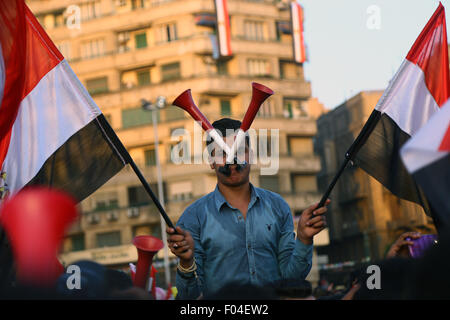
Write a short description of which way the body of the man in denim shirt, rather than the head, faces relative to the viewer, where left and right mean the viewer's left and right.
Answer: facing the viewer

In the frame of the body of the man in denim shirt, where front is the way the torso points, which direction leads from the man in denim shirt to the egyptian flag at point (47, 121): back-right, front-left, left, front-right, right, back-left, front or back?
right

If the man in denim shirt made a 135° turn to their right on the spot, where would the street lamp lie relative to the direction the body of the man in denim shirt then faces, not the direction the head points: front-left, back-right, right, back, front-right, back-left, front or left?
front-right

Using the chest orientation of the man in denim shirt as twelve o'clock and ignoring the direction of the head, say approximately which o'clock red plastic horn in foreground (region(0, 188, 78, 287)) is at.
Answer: The red plastic horn in foreground is roughly at 1 o'clock from the man in denim shirt.

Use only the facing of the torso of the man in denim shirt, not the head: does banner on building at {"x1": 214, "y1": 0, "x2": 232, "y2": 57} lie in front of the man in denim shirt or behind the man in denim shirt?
behind

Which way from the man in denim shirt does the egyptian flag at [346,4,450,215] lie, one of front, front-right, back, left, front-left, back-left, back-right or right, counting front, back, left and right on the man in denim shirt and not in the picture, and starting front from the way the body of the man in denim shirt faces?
left

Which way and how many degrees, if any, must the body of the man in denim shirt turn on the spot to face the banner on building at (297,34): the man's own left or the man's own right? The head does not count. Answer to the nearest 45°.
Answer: approximately 180°

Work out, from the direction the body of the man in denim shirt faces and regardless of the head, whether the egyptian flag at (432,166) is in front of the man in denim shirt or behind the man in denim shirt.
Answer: in front

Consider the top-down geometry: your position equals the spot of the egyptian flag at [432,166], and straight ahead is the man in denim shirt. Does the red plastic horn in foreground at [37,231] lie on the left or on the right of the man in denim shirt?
left

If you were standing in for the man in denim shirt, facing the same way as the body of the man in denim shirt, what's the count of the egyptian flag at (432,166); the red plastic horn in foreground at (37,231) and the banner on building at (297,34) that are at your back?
1

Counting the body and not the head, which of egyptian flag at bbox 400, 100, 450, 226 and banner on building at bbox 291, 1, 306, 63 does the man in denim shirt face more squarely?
the egyptian flag

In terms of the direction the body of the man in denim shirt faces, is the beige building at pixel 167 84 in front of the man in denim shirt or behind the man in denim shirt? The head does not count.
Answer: behind
